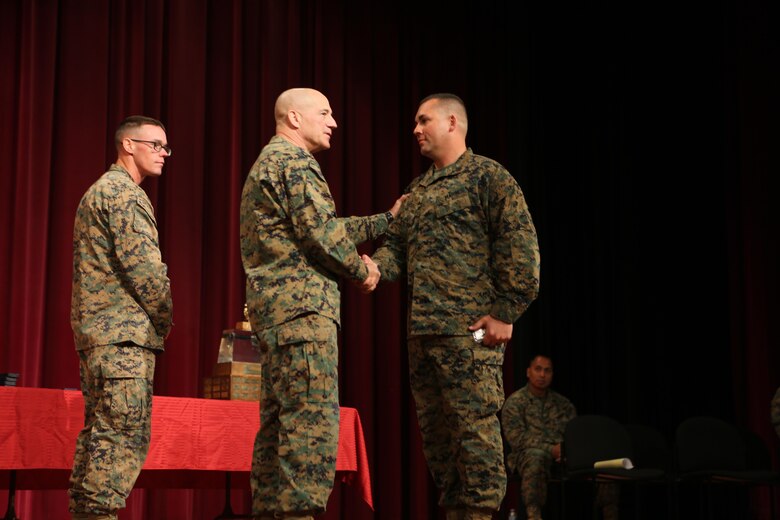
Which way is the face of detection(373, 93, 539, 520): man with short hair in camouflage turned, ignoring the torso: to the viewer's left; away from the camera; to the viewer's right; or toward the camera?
to the viewer's left

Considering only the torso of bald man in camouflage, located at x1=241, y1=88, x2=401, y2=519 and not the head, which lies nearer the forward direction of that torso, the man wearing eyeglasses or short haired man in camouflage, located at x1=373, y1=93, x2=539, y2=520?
the short haired man in camouflage

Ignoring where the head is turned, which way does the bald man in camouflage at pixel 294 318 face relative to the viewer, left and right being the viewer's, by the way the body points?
facing to the right of the viewer

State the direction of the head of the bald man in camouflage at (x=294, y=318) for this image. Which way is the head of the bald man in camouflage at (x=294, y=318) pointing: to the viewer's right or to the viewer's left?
to the viewer's right

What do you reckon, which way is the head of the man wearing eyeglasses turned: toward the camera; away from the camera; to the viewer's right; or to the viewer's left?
to the viewer's right

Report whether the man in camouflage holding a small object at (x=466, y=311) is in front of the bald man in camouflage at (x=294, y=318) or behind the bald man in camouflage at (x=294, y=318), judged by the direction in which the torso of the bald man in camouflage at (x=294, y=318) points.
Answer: in front

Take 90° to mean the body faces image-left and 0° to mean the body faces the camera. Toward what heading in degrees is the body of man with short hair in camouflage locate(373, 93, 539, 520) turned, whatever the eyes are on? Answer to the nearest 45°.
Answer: approximately 45°

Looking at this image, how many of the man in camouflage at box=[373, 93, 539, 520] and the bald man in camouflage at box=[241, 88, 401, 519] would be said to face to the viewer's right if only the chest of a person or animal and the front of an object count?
1

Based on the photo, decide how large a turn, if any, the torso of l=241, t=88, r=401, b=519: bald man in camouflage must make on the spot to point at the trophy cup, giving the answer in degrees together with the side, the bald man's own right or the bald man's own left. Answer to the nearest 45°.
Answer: approximately 90° to the bald man's own left

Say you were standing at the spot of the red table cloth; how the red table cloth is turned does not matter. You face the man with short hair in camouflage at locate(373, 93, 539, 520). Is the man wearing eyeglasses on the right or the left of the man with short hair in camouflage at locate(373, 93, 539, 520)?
right

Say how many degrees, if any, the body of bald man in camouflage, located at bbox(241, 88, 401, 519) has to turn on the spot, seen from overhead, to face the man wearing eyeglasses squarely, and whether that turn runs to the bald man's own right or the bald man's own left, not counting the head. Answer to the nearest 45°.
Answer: approximately 135° to the bald man's own left

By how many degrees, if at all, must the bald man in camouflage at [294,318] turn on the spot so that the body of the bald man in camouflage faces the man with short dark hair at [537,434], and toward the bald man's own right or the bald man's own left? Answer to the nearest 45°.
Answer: approximately 90° to the bald man's own left
